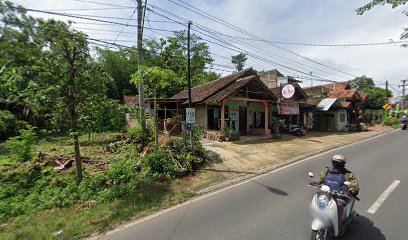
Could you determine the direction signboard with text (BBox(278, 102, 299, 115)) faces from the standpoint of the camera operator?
facing the viewer

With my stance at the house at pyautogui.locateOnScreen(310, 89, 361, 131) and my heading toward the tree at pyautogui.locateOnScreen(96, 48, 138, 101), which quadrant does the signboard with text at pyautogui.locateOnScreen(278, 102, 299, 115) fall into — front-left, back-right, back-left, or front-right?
front-left

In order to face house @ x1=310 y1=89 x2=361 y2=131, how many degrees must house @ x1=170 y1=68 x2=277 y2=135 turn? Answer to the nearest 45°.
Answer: approximately 90° to its left

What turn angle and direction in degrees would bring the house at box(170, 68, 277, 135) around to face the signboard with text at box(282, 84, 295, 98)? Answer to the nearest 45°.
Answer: approximately 45° to its left

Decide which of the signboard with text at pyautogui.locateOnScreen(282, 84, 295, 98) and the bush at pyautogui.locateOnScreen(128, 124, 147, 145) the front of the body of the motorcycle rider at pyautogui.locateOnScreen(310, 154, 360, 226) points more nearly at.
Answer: the bush

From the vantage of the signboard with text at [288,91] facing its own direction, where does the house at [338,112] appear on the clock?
The house is roughly at 7 o'clock from the signboard with text.

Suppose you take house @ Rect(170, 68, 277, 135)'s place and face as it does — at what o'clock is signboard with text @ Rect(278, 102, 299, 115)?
The signboard with text is roughly at 10 o'clock from the house.

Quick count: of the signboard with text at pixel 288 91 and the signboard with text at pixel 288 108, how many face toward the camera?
2

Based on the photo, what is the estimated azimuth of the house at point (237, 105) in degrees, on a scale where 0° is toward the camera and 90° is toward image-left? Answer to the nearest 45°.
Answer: approximately 315°

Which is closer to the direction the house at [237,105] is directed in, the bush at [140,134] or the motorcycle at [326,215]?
the motorcycle

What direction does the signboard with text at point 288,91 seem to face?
toward the camera
